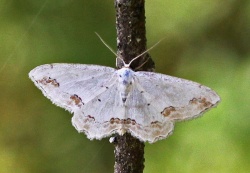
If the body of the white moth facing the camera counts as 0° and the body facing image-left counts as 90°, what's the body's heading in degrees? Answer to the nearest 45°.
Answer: approximately 180°
